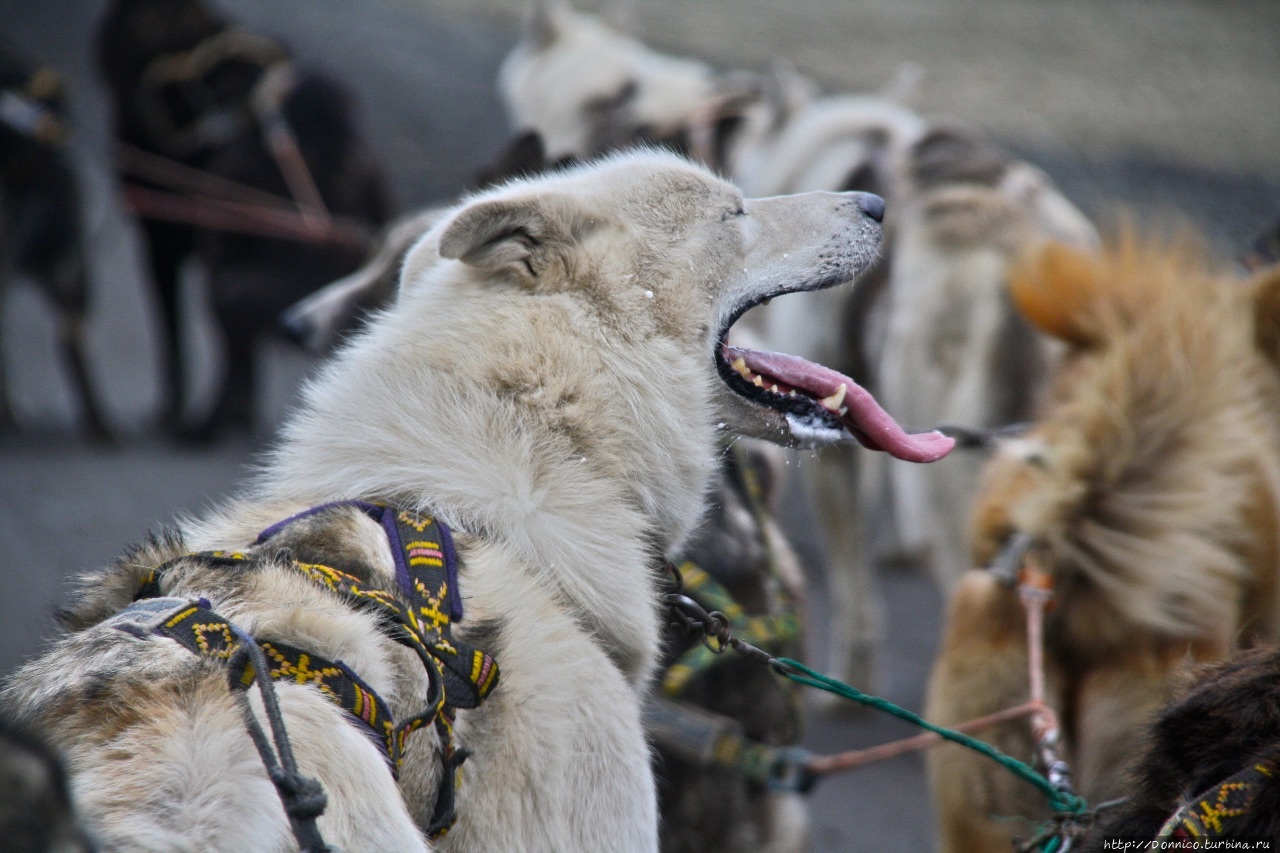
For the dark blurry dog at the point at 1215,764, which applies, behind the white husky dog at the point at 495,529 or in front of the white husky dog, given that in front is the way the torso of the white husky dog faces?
in front

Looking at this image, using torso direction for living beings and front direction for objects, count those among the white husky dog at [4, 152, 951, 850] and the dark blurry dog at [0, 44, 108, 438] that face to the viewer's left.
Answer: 1

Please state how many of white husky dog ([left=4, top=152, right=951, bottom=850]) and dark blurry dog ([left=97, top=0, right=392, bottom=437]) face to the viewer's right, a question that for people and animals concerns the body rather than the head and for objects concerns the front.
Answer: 1

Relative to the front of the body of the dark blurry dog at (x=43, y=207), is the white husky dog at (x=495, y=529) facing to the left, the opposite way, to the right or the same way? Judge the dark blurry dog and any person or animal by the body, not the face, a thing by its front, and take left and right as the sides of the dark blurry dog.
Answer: the opposite way

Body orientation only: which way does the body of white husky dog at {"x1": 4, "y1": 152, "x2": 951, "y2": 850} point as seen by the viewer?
to the viewer's right

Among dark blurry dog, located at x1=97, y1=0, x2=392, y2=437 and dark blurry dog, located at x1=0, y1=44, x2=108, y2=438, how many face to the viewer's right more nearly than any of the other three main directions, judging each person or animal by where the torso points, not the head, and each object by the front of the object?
0

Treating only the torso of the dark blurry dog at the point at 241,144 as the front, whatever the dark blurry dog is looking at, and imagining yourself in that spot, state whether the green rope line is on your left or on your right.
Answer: on your left

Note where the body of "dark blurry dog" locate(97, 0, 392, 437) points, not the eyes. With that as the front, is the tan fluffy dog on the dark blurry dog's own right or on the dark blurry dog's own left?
on the dark blurry dog's own left

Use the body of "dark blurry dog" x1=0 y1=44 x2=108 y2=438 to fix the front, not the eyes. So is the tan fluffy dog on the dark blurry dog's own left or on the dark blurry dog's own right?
on the dark blurry dog's own left

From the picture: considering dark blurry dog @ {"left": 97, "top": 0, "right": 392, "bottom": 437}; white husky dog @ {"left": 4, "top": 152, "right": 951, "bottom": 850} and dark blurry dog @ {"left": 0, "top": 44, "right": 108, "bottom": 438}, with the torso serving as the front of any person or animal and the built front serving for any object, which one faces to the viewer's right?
the white husky dog

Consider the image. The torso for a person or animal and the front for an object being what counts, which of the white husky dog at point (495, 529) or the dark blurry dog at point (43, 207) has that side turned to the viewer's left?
the dark blurry dog

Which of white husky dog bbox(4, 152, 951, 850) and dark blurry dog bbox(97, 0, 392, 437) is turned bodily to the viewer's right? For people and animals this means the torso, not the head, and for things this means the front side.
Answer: the white husky dog

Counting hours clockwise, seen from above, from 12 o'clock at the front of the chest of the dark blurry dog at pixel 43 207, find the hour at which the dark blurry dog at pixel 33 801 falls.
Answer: the dark blurry dog at pixel 33 801 is roughly at 9 o'clock from the dark blurry dog at pixel 43 207.

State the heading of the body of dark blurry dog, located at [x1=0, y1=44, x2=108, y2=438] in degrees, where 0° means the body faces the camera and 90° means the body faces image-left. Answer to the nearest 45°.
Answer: approximately 90°
